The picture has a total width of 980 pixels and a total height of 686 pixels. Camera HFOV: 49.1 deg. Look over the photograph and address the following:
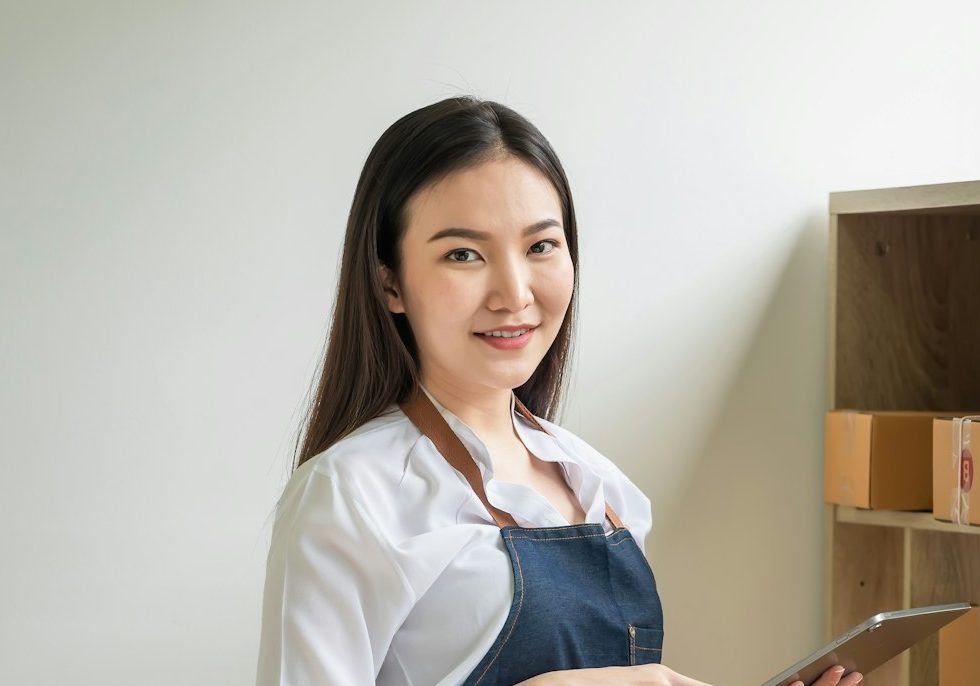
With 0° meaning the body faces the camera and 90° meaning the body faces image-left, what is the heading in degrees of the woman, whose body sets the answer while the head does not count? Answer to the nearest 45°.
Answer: approximately 315°

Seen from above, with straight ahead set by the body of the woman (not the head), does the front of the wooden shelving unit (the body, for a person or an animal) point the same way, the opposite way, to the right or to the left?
to the right

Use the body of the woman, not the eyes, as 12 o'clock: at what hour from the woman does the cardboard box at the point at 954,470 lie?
The cardboard box is roughly at 9 o'clock from the woman.

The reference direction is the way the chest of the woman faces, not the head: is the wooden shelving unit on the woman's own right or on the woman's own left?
on the woman's own left

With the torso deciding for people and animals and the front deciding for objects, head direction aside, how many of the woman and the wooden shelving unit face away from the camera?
0

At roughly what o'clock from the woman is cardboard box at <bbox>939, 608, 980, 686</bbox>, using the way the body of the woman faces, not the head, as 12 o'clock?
The cardboard box is roughly at 9 o'clock from the woman.
